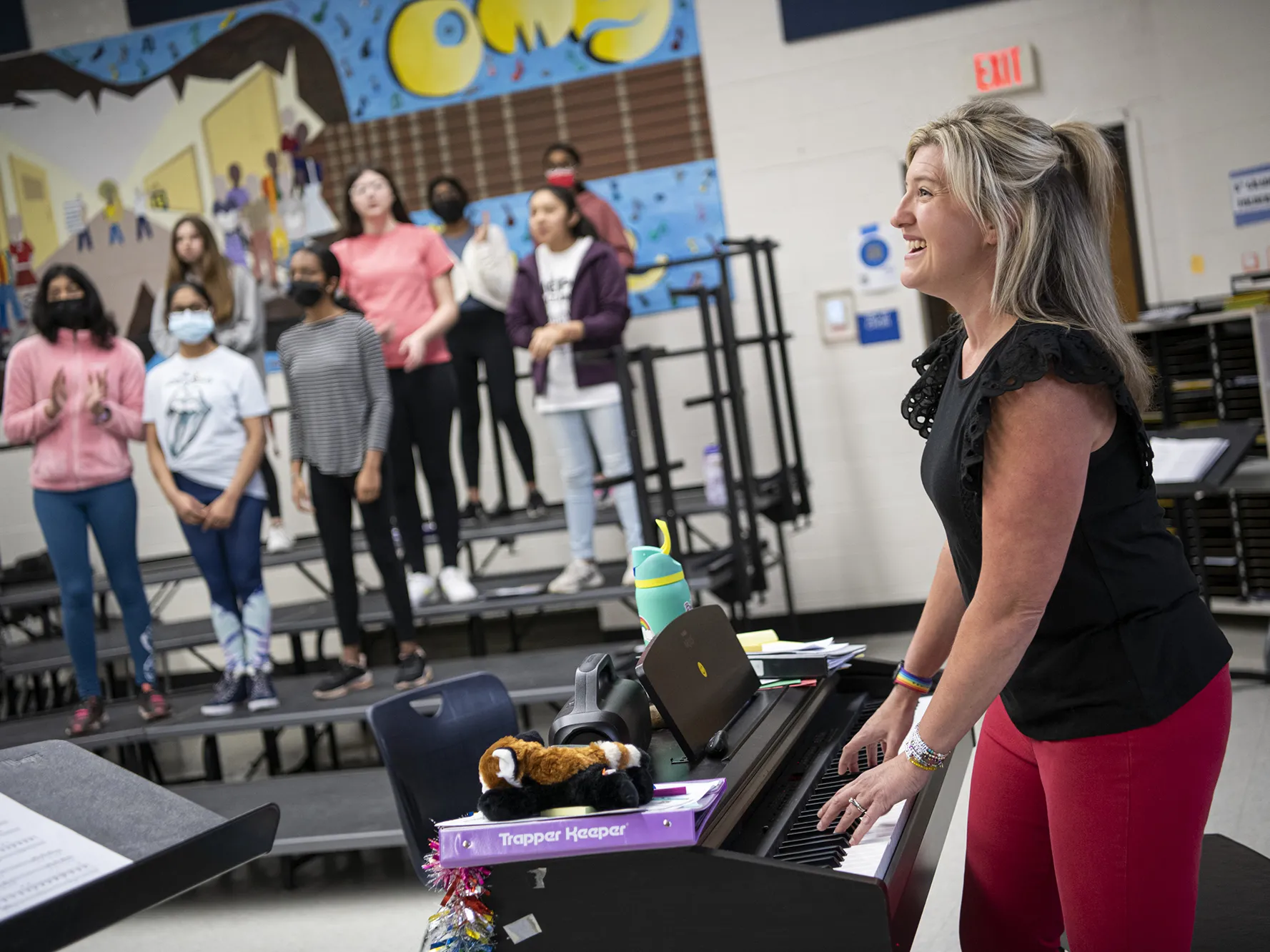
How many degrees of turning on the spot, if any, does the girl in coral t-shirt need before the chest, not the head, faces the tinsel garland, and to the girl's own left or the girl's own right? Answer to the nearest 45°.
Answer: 0° — they already face it

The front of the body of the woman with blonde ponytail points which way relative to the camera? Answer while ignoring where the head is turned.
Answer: to the viewer's left

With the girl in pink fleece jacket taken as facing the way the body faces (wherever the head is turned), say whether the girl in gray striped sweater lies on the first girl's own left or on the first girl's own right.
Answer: on the first girl's own left

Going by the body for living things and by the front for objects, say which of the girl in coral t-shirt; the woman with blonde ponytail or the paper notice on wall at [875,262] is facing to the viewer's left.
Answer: the woman with blonde ponytail

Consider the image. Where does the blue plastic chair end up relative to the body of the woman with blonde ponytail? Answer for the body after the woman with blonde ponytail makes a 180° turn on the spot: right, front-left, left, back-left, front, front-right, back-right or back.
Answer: back-left

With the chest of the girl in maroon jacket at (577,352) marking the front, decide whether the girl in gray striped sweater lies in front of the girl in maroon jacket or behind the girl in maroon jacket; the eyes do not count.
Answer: in front

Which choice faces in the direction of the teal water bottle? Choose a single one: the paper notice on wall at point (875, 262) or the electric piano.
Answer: the paper notice on wall

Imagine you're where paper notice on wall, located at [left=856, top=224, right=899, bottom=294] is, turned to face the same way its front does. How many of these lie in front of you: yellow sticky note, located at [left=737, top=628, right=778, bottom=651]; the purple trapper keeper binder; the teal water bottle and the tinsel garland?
4

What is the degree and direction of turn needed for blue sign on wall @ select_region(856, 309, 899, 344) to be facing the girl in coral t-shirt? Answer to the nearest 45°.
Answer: approximately 45° to its right

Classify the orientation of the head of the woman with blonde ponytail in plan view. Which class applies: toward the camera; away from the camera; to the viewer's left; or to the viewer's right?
to the viewer's left

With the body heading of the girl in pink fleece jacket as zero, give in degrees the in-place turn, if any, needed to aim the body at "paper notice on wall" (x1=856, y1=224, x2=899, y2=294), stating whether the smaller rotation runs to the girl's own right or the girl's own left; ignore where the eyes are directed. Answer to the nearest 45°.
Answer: approximately 90° to the girl's own left

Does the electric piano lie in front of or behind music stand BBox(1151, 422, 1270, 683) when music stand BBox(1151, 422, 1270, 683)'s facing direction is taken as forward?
in front

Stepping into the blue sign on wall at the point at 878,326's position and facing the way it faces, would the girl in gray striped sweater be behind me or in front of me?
in front

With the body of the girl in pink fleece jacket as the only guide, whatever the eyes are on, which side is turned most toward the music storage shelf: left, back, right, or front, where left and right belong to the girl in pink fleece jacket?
left

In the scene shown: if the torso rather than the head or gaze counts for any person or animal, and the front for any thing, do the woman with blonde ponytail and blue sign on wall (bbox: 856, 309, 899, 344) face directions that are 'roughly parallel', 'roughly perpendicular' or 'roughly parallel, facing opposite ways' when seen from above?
roughly perpendicular

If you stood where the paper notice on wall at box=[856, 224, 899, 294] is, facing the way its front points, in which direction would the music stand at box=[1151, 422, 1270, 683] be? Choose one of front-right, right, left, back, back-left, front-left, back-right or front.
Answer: front-left
